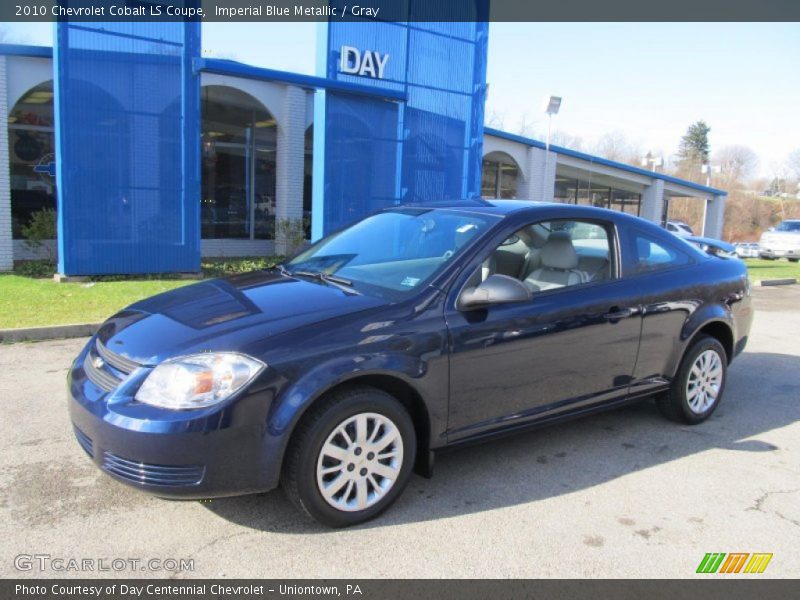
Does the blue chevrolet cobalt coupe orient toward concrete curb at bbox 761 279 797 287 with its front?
no

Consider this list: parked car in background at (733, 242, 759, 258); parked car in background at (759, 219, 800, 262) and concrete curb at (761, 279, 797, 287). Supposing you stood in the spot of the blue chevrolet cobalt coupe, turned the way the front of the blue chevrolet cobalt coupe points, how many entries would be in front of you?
0

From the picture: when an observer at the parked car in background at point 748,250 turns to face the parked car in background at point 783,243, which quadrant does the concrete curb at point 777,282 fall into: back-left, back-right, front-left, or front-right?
front-right

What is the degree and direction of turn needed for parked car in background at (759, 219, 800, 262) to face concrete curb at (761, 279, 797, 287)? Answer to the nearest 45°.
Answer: approximately 45° to its left

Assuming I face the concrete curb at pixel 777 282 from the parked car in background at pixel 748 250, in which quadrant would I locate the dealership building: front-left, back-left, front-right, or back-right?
front-right

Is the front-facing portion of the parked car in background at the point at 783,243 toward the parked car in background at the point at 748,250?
no

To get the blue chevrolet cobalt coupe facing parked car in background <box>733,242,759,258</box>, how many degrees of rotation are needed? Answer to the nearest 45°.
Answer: approximately 180°

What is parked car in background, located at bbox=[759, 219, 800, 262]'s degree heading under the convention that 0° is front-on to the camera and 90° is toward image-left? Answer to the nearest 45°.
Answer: approximately 45°

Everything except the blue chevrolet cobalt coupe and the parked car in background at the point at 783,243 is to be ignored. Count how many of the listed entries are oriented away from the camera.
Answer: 0

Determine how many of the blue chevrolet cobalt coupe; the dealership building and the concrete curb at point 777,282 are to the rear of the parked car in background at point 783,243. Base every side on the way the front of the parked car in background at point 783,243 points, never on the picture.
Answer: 0

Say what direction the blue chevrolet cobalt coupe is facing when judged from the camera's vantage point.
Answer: facing the viewer and to the left of the viewer

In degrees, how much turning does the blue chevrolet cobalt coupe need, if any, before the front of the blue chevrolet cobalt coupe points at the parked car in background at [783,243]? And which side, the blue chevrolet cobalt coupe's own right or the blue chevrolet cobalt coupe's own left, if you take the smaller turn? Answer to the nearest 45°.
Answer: approximately 180°

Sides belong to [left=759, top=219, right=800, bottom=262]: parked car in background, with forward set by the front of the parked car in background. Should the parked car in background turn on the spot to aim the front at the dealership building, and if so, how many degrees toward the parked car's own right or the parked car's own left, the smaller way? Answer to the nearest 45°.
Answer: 0° — it already faces it

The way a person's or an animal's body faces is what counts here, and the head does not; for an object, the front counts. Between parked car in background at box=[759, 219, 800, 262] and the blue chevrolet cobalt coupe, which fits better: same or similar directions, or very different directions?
same or similar directions
